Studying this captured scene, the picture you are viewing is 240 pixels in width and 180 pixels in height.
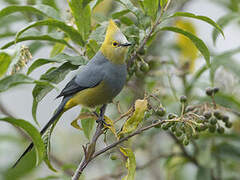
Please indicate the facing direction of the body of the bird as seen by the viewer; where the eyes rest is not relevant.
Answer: to the viewer's right
